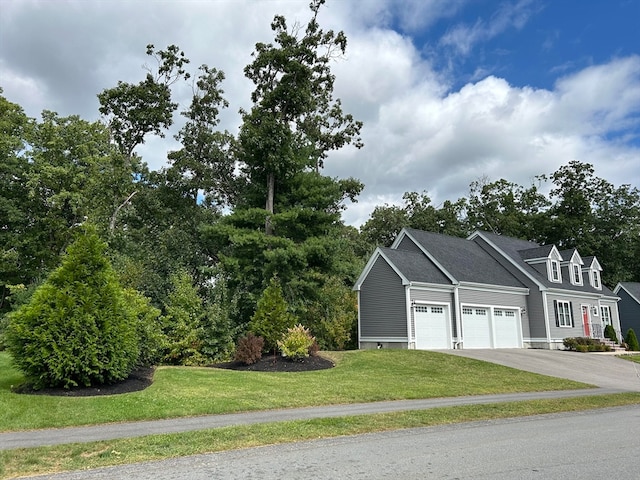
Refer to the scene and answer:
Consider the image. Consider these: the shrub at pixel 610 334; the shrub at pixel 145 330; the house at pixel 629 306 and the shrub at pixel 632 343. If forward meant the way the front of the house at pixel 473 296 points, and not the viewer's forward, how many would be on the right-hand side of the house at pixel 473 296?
1

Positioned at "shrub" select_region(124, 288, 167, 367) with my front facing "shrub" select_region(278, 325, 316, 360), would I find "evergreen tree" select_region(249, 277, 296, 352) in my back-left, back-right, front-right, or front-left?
front-left

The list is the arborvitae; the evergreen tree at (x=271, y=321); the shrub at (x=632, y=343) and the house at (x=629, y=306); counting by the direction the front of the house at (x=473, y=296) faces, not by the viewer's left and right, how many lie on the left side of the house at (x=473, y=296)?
2

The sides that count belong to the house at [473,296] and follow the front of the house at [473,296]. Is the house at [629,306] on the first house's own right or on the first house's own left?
on the first house's own left

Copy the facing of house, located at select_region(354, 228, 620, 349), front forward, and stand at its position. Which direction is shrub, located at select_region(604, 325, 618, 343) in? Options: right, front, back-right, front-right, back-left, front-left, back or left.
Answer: left

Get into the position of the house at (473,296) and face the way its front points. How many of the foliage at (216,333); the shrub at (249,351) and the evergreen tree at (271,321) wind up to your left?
0

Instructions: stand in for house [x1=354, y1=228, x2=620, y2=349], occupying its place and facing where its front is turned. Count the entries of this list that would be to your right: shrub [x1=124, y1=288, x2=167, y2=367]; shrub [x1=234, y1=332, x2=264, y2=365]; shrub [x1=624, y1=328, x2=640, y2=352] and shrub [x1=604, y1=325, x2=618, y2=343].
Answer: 2

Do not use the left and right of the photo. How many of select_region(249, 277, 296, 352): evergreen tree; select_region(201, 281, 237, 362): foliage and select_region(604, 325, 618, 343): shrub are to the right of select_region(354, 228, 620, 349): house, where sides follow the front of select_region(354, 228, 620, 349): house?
2

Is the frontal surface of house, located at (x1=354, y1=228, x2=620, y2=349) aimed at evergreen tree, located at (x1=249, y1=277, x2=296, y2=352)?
no

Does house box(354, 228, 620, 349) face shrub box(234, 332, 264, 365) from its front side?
no

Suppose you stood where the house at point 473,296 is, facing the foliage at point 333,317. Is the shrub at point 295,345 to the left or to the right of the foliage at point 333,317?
left

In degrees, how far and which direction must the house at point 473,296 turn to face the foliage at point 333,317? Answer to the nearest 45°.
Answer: approximately 90° to its right

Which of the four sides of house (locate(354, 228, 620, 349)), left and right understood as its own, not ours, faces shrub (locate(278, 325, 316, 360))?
right

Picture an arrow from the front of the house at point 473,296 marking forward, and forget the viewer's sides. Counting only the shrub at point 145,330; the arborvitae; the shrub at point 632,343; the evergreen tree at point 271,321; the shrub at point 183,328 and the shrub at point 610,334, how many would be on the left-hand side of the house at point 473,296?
2

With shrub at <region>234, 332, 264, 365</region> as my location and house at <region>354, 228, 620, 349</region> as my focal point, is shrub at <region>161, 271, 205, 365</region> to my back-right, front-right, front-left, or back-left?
back-left

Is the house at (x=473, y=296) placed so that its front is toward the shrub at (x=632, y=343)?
no

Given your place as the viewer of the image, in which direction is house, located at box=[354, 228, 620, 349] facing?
facing the viewer and to the right of the viewer

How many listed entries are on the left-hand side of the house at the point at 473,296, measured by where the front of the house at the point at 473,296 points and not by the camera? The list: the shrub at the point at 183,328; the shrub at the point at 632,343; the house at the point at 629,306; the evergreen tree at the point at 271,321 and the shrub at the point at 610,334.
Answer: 3

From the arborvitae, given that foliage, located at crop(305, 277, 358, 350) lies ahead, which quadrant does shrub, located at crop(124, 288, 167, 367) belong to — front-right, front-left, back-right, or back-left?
front-left
